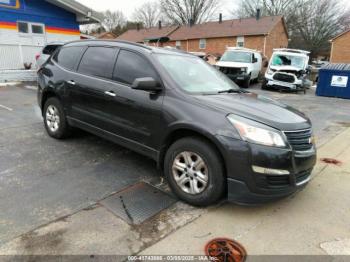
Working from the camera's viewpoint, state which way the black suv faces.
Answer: facing the viewer and to the right of the viewer

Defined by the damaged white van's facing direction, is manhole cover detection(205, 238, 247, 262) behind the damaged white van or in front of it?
in front

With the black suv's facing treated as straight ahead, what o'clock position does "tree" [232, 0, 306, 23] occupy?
The tree is roughly at 8 o'clock from the black suv.

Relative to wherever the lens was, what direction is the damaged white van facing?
facing the viewer

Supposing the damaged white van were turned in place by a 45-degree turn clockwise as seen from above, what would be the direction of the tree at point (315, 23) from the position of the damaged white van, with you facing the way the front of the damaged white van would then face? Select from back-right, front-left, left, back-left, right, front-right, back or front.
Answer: back-right

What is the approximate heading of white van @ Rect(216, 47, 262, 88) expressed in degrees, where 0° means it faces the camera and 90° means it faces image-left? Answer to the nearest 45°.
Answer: approximately 45°

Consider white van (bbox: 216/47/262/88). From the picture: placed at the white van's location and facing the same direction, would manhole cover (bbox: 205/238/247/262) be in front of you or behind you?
in front

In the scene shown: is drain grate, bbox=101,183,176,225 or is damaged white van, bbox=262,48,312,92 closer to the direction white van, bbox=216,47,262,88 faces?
the drain grate

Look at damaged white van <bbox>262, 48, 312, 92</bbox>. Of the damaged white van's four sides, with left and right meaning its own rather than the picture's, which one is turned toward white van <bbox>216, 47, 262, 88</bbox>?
right

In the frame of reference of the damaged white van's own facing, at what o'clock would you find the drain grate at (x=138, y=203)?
The drain grate is roughly at 12 o'clock from the damaged white van.

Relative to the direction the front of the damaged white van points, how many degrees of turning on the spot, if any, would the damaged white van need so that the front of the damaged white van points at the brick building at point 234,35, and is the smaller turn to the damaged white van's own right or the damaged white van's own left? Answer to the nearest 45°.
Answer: approximately 180°
